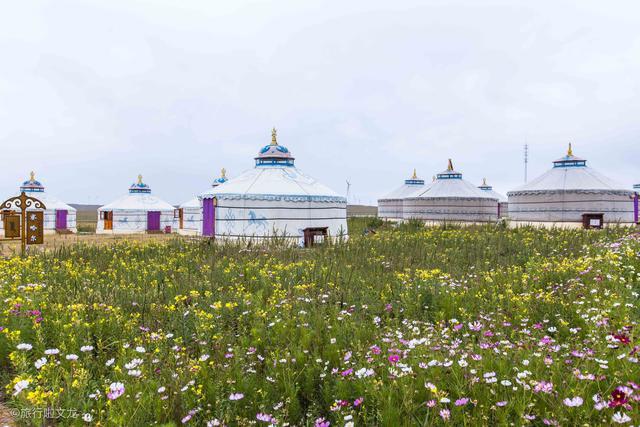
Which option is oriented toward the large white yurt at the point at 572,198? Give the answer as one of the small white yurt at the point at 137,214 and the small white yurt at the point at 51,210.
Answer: the small white yurt at the point at 51,210

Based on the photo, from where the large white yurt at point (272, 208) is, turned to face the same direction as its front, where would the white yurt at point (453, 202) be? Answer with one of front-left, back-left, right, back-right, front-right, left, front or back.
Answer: back-right

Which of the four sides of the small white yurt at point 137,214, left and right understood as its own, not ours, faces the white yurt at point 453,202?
left

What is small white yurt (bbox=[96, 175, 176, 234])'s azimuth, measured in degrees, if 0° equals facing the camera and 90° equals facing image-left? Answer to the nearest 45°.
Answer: approximately 45°

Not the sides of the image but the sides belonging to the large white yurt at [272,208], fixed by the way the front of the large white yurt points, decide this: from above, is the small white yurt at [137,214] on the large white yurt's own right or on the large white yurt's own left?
on the large white yurt's own right

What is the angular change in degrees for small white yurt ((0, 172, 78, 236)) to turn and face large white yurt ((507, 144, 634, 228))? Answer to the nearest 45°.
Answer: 0° — it already faces it

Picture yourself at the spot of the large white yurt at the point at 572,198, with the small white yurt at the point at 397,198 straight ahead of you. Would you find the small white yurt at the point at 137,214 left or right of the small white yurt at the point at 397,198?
left

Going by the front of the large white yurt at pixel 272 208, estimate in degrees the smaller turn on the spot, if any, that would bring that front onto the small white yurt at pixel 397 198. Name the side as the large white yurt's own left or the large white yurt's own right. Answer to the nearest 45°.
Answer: approximately 135° to the large white yurt's own right

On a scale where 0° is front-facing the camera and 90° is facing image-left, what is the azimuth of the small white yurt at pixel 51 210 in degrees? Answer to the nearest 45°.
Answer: approximately 315°

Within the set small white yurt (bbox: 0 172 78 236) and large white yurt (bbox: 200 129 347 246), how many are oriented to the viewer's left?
1

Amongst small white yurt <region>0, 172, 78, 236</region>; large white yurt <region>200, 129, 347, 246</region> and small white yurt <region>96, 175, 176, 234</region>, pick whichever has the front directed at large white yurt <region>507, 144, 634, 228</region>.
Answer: small white yurt <region>0, 172, 78, 236</region>

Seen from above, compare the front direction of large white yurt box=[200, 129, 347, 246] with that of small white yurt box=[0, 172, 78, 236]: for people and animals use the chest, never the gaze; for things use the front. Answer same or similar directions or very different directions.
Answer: very different directions

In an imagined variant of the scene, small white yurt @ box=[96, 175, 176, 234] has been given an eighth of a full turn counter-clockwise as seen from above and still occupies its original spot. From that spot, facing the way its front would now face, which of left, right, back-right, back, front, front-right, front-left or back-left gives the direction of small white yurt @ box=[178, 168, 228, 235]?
left

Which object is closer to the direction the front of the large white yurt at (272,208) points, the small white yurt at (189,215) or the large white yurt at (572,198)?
the small white yurt

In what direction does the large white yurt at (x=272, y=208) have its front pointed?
to the viewer's left
